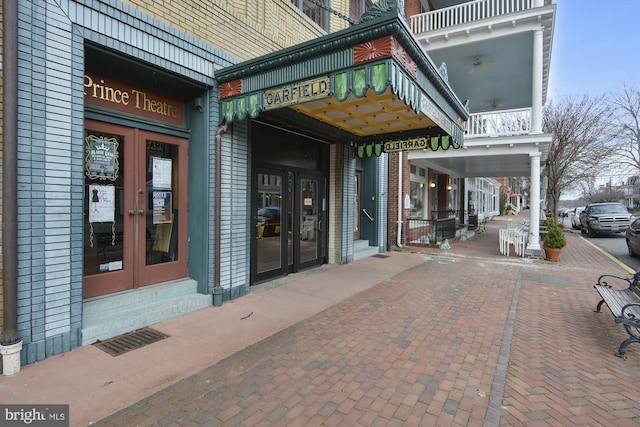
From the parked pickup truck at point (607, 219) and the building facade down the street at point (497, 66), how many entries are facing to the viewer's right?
1

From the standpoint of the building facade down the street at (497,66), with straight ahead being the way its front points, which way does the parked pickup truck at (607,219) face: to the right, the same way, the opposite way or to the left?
to the right

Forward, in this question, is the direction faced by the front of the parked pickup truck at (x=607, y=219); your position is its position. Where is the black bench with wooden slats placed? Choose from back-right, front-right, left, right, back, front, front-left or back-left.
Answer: front

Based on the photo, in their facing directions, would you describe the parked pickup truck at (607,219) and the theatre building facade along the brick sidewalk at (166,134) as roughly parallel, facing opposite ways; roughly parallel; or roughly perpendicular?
roughly perpendicular

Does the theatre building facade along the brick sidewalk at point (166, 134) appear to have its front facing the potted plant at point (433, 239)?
no

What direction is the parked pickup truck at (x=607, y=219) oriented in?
toward the camera

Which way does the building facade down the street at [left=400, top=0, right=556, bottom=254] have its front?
to the viewer's right

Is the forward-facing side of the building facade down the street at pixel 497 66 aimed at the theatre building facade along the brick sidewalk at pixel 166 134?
no

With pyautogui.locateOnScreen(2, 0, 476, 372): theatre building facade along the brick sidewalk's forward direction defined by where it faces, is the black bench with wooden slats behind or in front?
in front

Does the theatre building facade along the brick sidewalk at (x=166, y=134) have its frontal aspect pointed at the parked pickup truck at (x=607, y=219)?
no

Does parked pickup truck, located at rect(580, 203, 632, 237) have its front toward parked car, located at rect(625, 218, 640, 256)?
yes

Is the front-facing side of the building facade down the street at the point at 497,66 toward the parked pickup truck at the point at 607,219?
no

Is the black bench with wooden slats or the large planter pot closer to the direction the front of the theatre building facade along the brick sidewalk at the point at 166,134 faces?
the black bench with wooden slats

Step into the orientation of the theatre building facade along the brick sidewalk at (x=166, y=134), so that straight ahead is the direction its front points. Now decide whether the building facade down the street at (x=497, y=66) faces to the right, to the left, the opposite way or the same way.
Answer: the same way

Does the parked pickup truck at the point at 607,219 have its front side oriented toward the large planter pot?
yes

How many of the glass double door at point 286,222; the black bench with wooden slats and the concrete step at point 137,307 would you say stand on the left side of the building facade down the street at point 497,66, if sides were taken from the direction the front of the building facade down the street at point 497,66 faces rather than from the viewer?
0
